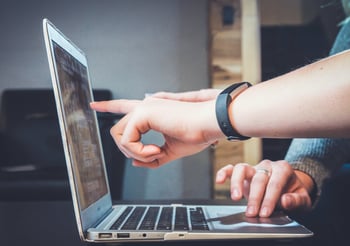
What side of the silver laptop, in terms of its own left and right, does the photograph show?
right

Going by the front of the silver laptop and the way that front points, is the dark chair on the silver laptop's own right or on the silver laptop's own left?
on the silver laptop's own left
